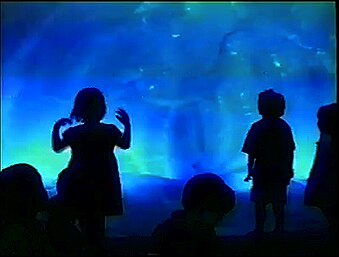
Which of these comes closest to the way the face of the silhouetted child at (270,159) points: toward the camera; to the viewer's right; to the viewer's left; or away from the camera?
away from the camera

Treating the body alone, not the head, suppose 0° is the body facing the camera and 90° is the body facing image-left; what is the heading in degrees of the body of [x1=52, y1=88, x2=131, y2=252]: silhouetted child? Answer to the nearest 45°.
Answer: approximately 180°
